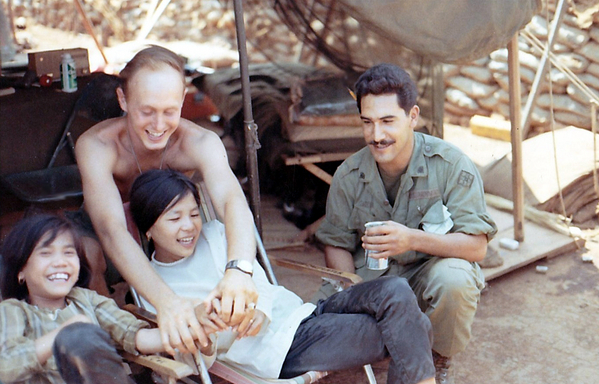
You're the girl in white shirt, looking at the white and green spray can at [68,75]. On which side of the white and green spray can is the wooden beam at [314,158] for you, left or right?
right

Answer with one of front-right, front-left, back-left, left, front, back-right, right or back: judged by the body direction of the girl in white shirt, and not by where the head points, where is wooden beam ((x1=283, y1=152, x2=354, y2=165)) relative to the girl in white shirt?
back-left

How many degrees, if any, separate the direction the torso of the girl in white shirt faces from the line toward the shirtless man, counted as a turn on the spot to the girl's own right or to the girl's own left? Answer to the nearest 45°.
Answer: approximately 180°

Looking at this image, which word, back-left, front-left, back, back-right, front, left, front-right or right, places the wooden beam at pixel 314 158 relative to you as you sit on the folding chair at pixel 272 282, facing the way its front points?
back-left

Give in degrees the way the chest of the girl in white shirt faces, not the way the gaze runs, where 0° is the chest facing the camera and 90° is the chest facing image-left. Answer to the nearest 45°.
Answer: approximately 315°

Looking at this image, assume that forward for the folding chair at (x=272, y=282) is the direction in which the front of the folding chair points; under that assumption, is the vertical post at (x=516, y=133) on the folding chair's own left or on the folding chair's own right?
on the folding chair's own left

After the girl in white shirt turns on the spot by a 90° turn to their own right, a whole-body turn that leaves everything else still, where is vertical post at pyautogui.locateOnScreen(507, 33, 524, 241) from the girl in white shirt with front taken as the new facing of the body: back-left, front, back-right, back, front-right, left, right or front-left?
back

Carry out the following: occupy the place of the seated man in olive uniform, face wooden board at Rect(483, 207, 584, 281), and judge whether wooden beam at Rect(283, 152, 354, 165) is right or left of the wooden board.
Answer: left

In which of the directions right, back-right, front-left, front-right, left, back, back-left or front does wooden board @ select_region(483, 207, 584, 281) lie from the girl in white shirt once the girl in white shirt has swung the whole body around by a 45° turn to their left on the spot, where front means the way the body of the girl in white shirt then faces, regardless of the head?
front-left

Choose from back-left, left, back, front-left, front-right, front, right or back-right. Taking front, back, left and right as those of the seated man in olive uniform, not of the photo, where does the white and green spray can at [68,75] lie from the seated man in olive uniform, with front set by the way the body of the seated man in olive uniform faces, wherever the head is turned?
right
